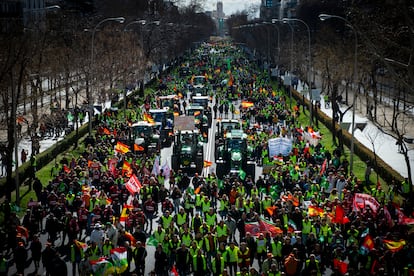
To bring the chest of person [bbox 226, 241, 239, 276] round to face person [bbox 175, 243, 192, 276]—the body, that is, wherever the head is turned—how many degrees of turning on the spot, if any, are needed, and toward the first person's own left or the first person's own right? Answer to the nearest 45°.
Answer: approximately 90° to the first person's own right

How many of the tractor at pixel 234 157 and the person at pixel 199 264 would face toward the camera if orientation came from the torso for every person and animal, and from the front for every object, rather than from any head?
2

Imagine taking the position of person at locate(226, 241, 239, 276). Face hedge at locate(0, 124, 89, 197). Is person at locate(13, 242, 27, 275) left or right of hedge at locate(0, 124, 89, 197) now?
left

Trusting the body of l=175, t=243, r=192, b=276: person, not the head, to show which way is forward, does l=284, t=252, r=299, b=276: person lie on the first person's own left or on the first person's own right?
on the first person's own left

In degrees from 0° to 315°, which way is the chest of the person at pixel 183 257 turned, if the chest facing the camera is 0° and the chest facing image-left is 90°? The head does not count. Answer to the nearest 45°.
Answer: approximately 0°

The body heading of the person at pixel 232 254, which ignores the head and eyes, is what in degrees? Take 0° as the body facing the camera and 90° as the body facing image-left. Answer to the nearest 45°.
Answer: approximately 0°

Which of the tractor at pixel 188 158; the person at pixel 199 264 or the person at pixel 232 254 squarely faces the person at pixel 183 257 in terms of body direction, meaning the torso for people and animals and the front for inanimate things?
the tractor

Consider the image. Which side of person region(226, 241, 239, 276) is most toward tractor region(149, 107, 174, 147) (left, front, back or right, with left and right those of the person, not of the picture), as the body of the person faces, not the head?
back

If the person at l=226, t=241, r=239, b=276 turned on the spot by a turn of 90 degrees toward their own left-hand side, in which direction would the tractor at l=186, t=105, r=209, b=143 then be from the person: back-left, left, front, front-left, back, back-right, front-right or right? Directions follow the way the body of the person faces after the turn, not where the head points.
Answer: left

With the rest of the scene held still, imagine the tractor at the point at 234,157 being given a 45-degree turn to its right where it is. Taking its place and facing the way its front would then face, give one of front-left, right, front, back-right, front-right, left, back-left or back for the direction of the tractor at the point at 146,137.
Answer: right

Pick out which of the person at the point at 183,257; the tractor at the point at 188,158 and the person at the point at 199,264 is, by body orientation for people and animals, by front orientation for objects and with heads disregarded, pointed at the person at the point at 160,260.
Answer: the tractor

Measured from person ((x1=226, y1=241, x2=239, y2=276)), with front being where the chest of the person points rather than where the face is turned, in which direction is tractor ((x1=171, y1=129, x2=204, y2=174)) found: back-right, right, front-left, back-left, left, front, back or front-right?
back
